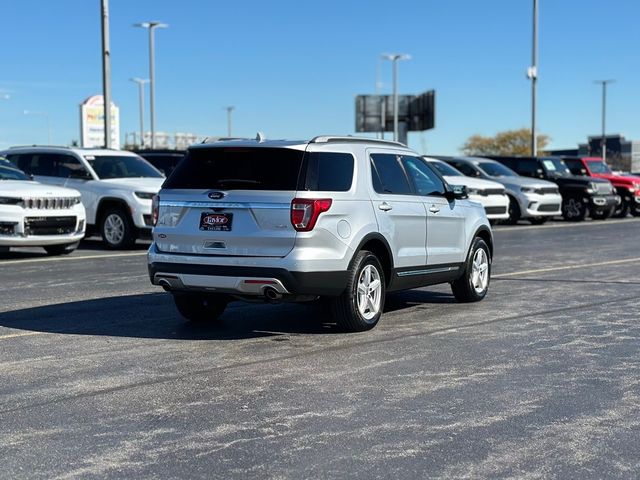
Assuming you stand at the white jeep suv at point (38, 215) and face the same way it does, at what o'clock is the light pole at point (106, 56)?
The light pole is roughly at 8 o'clock from the white jeep suv.

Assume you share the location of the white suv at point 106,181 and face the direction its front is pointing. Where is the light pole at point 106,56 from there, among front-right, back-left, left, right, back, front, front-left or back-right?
back-left

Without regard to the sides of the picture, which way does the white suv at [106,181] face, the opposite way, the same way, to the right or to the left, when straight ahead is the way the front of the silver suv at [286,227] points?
to the right

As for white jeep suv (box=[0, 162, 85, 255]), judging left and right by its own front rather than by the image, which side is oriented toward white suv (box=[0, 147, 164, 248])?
left

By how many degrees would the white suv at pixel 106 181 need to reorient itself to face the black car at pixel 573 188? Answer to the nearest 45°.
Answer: approximately 90° to its left

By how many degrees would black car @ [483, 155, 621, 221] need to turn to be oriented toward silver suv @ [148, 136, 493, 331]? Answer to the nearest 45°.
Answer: approximately 45° to its right

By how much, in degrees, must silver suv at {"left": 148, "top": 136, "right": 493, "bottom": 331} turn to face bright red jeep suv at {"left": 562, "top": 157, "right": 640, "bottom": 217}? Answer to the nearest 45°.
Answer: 0° — it already faces it

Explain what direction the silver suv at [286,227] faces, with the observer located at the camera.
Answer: facing away from the viewer and to the right of the viewer

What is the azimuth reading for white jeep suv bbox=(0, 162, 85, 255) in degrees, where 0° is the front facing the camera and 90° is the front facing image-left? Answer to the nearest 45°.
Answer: approximately 315°

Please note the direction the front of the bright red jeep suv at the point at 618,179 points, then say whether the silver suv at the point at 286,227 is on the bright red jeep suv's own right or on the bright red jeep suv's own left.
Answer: on the bright red jeep suv's own right
